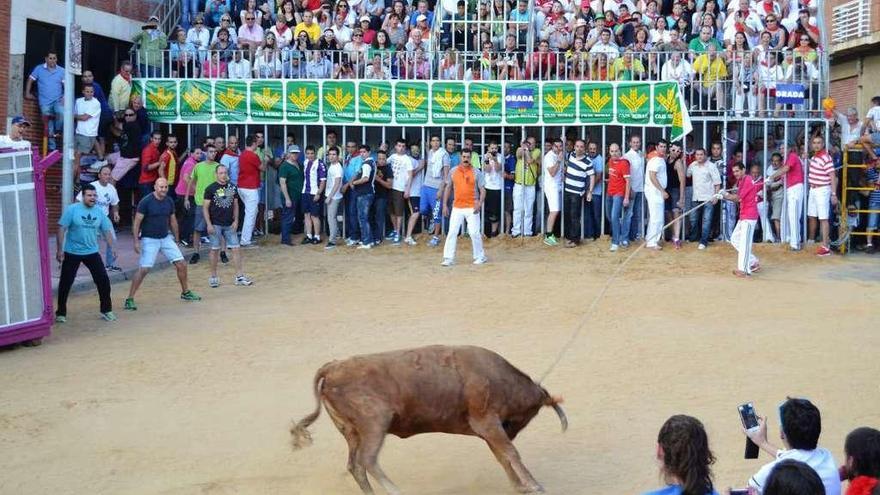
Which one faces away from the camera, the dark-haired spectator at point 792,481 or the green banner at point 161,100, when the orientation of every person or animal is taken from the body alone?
the dark-haired spectator

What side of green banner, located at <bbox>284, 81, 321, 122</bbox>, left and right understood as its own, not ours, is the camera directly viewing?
front

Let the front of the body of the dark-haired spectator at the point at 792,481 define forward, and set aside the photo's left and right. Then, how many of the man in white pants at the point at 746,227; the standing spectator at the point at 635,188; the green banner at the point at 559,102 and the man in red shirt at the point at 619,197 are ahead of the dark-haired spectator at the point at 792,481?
4

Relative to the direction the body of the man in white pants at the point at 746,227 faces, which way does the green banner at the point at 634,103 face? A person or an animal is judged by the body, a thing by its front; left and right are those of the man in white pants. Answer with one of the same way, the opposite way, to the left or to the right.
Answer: to the left

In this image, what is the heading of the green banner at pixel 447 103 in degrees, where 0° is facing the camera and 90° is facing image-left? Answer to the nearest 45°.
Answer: approximately 0°

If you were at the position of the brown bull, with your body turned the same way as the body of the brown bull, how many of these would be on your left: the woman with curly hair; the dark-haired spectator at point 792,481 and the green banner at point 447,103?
1

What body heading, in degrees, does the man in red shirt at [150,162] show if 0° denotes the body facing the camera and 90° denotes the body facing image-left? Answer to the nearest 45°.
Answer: approximately 315°

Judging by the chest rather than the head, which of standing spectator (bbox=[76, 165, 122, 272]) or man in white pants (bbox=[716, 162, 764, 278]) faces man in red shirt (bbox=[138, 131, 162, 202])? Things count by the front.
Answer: the man in white pants

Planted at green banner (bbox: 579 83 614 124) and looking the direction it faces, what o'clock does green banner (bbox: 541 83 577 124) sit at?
green banner (bbox: 541 83 577 124) is roughly at 3 o'clock from green banner (bbox: 579 83 614 124).

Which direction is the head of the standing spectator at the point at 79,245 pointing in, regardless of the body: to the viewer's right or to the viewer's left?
to the viewer's right

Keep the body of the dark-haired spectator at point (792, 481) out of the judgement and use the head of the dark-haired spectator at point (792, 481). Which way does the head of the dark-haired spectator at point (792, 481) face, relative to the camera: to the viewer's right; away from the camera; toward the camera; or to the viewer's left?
away from the camera

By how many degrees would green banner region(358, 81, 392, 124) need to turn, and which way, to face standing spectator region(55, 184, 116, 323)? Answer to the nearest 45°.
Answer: approximately 45° to its right

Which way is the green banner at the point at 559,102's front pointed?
toward the camera

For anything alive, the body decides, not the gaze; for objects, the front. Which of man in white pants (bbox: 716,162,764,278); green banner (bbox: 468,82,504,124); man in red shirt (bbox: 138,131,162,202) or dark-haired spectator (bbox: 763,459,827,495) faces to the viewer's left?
the man in white pants

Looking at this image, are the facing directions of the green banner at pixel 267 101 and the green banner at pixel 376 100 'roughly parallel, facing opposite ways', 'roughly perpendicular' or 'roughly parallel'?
roughly parallel

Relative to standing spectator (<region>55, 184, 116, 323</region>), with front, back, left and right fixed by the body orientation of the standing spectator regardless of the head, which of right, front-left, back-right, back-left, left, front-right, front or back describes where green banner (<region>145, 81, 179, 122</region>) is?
back-left

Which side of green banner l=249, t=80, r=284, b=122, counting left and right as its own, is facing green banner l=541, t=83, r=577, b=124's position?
left

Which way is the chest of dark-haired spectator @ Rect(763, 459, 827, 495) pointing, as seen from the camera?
away from the camera

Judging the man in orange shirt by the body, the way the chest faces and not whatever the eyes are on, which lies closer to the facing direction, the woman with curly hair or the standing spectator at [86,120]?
the woman with curly hair

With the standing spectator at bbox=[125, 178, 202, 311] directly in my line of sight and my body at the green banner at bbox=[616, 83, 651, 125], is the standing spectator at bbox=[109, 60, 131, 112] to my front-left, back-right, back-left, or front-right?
front-right
